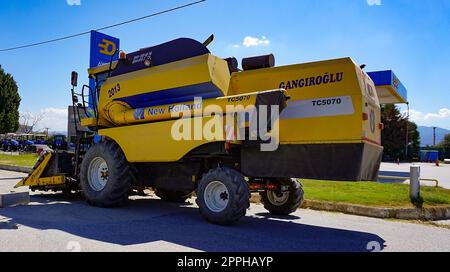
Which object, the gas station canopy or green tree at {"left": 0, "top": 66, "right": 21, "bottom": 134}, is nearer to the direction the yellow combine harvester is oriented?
the green tree

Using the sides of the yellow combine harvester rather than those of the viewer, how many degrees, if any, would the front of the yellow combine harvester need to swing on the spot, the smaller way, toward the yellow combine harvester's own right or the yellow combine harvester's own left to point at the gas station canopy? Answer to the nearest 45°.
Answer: approximately 90° to the yellow combine harvester's own right

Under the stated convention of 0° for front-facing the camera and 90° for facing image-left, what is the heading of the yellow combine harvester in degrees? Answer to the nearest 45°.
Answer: approximately 135°

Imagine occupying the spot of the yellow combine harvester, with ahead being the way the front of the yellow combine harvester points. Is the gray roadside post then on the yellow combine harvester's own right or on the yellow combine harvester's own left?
on the yellow combine harvester's own right

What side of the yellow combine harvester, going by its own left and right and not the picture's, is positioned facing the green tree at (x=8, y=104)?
front
